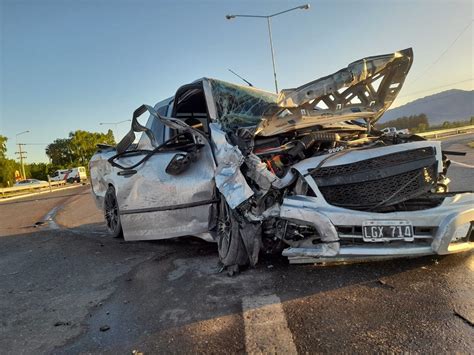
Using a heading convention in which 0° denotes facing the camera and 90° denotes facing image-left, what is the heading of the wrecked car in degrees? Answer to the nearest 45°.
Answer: approximately 315°

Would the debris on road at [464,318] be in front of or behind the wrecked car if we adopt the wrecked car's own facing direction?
in front
